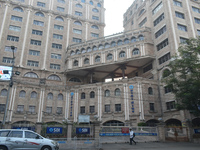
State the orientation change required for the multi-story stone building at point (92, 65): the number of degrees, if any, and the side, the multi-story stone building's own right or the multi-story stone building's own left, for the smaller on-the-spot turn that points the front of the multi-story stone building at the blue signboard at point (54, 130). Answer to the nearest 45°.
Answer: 0° — it already faces it

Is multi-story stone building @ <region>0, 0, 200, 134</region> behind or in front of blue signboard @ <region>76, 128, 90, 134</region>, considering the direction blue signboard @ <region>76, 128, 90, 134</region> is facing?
behind

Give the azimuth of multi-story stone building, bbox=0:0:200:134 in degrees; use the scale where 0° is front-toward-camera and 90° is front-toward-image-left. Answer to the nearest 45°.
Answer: approximately 0°

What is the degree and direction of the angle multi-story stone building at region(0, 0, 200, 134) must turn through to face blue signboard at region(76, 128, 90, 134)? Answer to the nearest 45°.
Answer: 0° — it already faces it

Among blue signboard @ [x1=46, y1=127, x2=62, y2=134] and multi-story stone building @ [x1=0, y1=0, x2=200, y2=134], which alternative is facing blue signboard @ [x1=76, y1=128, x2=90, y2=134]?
the multi-story stone building
